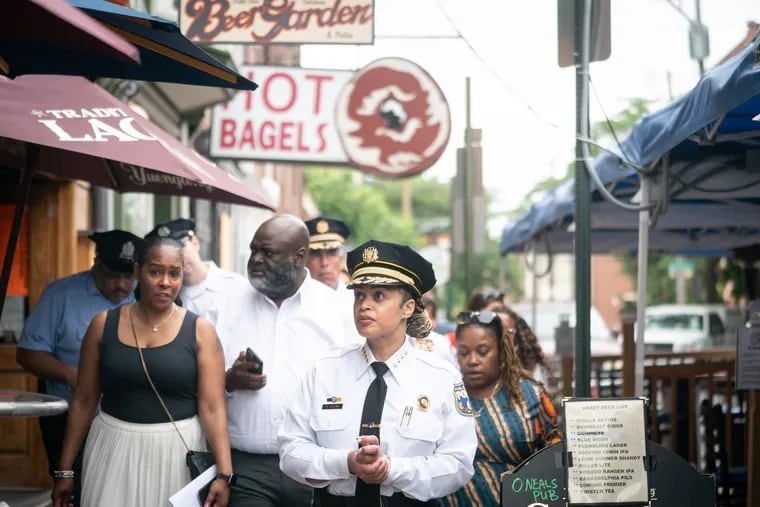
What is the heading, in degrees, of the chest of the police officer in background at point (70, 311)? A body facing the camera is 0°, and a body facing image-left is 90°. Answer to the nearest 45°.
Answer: approximately 315°

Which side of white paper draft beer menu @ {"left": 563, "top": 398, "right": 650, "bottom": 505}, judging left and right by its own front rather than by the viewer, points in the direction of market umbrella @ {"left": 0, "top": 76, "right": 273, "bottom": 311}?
right

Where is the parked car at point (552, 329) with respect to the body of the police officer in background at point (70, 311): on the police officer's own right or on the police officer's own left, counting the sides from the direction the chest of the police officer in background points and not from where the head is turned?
on the police officer's own left

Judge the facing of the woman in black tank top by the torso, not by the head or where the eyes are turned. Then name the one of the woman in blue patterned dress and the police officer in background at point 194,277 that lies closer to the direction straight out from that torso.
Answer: the woman in blue patterned dress

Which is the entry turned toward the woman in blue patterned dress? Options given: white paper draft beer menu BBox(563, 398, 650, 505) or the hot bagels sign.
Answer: the hot bagels sign

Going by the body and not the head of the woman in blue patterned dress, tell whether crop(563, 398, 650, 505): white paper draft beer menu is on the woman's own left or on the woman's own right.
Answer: on the woman's own left

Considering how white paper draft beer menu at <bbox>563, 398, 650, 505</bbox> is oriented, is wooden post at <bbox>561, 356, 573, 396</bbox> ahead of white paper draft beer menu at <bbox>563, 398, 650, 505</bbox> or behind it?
behind

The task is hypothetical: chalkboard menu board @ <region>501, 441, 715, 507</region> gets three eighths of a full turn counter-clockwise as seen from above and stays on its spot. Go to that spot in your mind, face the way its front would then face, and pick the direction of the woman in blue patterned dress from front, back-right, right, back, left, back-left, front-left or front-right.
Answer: left

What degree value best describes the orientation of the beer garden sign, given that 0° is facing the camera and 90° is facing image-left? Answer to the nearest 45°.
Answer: approximately 0°
